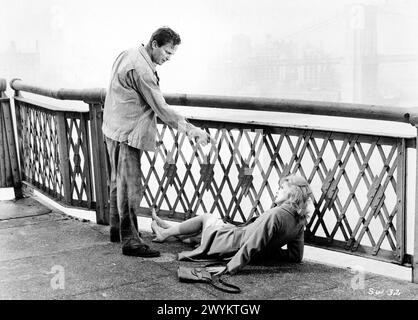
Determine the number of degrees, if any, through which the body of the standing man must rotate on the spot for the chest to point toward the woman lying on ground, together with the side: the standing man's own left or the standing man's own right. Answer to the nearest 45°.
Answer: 0° — they already face them

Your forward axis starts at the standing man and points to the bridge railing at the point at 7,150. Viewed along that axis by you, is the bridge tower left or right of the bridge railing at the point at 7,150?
right

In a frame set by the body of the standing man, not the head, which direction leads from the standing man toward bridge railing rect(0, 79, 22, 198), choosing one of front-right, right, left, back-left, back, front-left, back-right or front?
back-left

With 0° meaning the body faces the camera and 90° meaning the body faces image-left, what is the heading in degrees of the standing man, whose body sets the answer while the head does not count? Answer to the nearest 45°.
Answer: approximately 270°

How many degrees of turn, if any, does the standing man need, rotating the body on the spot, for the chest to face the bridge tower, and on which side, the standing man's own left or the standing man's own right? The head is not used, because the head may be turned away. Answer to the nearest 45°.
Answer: approximately 45° to the standing man's own left

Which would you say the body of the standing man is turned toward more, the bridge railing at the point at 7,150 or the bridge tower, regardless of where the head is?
the bridge tower

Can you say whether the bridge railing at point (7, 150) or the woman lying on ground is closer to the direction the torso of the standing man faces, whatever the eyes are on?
the woman lying on ground

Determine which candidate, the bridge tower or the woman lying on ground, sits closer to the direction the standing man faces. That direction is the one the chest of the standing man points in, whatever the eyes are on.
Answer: the woman lying on ground
